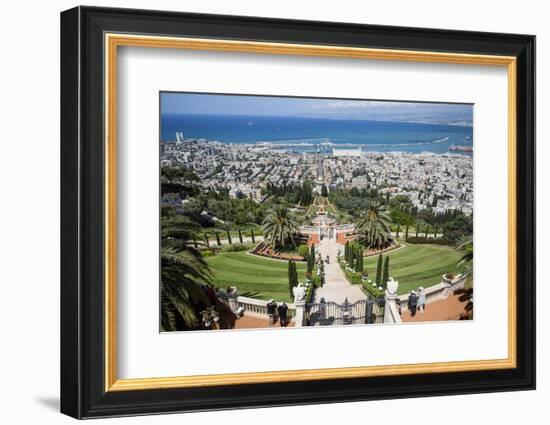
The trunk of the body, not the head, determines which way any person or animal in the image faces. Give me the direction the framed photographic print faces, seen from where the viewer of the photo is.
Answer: facing the viewer and to the right of the viewer
